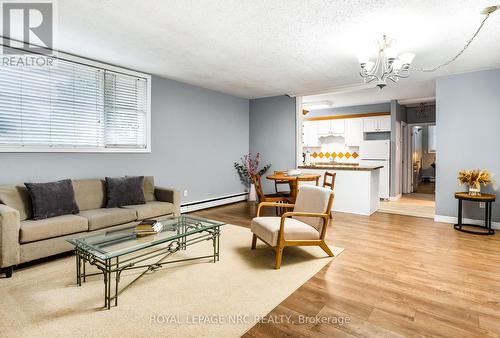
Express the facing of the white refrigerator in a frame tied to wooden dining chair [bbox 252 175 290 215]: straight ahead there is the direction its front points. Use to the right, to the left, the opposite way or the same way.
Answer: to the right

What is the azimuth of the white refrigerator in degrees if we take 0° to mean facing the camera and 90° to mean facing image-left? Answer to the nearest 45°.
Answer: approximately 0°

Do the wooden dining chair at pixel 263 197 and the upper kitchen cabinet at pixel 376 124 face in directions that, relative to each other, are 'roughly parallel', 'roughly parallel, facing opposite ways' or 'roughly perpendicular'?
roughly perpendicular

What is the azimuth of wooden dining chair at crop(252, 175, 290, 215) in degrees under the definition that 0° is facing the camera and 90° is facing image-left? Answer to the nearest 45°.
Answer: approximately 270°

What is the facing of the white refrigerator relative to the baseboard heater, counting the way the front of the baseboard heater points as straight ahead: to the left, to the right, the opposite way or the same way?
to the right

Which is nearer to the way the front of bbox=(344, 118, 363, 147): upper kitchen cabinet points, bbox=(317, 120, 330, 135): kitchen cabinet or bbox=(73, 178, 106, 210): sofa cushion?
the sofa cushion

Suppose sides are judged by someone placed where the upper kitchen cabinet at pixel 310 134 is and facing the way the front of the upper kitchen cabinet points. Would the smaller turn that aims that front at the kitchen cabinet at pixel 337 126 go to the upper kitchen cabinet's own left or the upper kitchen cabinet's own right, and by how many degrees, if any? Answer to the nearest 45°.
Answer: approximately 45° to the upper kitchen cabinet's own left

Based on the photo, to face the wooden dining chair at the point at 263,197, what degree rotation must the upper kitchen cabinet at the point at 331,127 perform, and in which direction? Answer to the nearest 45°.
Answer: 0° — it already faces it
